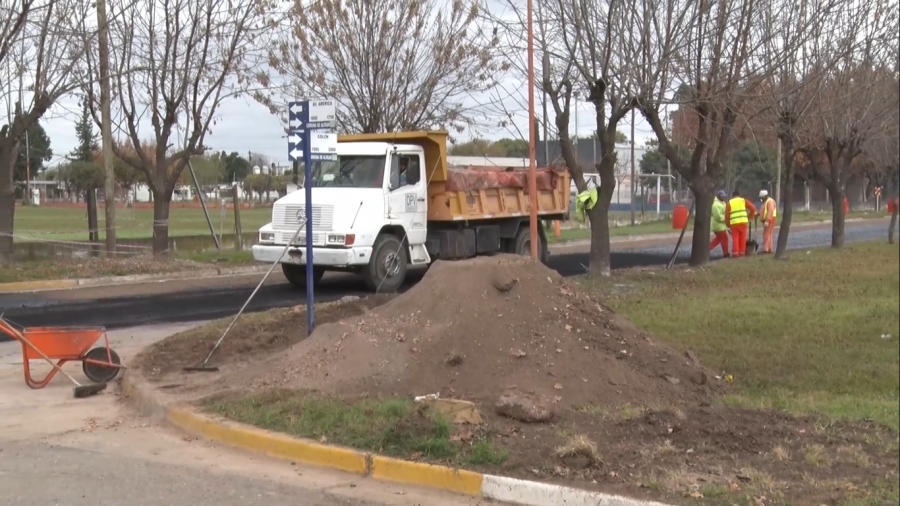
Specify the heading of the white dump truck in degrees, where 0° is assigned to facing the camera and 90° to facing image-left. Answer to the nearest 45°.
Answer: approximately 45°

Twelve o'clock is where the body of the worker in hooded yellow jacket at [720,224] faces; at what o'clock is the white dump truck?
The white dump truck is roughly at 4 o'clock from the worker in hooded yellow jacket.

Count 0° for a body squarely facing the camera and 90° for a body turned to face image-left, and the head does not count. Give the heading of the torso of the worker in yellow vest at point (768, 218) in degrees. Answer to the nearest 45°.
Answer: approximately 90°

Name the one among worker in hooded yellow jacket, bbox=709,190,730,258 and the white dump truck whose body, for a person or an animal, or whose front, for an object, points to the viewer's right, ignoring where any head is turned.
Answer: the worker in hooded yellow jacket

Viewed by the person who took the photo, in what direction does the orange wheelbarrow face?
facing to the right of the viewer

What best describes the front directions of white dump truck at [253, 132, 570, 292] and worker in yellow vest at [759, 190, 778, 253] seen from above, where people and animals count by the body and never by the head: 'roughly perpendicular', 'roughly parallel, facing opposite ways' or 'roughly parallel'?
roughly perpendicular

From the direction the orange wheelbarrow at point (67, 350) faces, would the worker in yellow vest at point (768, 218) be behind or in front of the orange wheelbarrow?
in front

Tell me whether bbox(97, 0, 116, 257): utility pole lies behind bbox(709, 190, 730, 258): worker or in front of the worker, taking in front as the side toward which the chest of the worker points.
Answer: behind

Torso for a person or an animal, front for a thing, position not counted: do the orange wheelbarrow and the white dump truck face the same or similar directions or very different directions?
very different directions

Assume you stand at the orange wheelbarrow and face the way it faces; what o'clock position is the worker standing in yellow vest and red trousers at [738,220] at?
The worker standing in yellow vest and red trousers is roughly at 11 o'clock from the orange wheelbarrow.
